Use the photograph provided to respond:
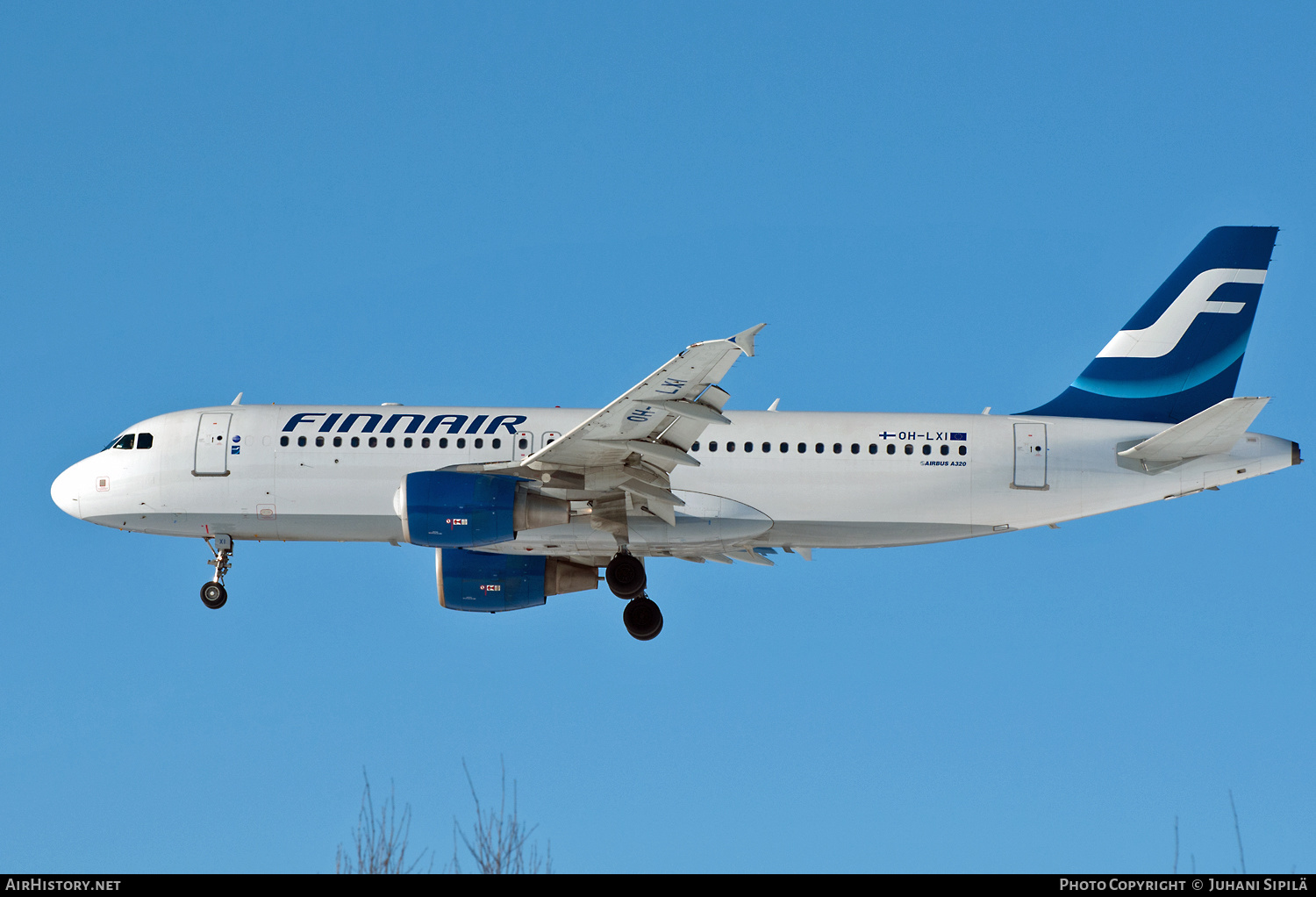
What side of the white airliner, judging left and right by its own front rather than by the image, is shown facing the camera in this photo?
left
